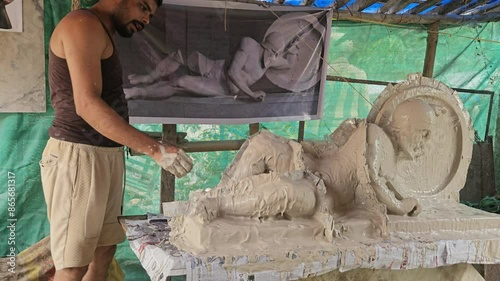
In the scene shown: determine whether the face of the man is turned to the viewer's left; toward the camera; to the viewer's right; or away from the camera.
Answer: to the viewer's right

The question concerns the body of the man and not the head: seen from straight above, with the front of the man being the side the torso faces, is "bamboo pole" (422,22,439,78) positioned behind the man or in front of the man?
in front

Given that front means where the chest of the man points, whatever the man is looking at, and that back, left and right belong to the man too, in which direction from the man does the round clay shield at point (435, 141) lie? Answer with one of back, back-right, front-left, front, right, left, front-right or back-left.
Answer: front

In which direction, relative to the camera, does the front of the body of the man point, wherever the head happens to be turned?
to the viewer's right
